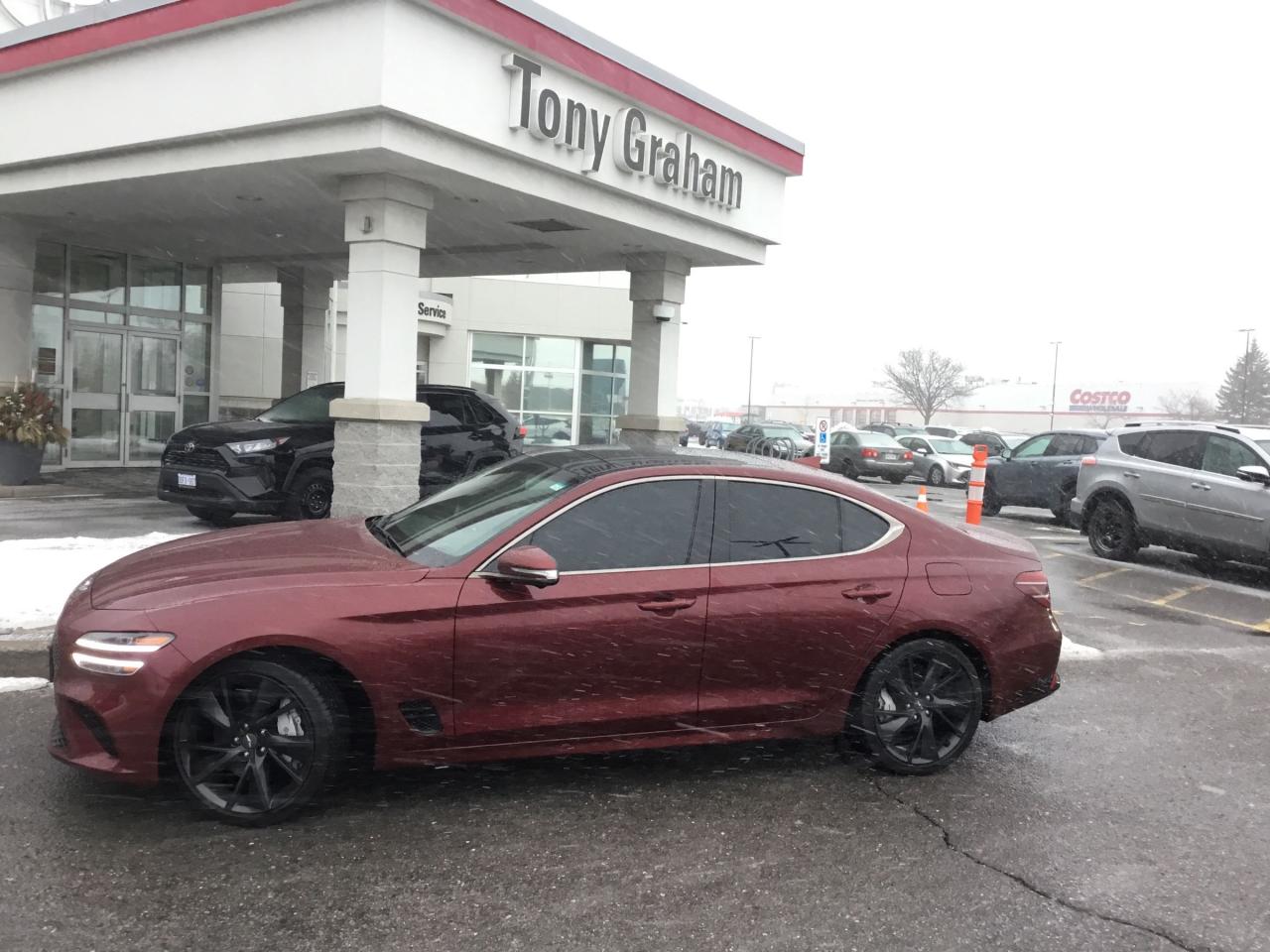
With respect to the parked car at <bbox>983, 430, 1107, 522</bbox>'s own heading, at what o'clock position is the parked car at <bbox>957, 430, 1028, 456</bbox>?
the parked car at <bbox>957, 430, 1028, 456</bbox> is roughly at 3 o'clock from the parked car at <bbox>983, 430, 1107, 522</bbox>.

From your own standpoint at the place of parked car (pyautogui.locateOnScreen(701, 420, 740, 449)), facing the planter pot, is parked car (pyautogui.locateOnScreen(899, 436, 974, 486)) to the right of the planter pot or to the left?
left

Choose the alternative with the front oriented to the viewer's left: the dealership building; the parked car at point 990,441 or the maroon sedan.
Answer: the maroon sedan

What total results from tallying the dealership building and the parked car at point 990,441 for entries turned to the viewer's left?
0

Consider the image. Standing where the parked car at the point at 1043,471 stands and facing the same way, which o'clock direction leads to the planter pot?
The planter pot is roughly at 11 o'clock from the parked car.

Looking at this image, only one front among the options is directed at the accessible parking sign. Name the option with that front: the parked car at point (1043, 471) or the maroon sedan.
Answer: the parked car

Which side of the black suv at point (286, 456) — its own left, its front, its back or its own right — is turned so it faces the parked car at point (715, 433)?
back

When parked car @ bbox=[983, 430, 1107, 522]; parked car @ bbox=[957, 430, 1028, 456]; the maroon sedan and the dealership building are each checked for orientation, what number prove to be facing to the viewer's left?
2

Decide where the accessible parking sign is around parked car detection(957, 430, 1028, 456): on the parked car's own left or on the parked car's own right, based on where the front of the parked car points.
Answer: on the parked car's own right

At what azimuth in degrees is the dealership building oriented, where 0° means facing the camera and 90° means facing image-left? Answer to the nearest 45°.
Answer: approximately 315°

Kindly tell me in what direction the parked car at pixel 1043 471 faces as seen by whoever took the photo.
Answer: facing to the left of the viewer

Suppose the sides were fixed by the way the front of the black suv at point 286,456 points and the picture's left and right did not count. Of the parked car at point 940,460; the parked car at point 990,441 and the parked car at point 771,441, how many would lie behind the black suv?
3

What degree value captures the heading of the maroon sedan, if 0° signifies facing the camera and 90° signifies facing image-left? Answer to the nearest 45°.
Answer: approximately 90°
